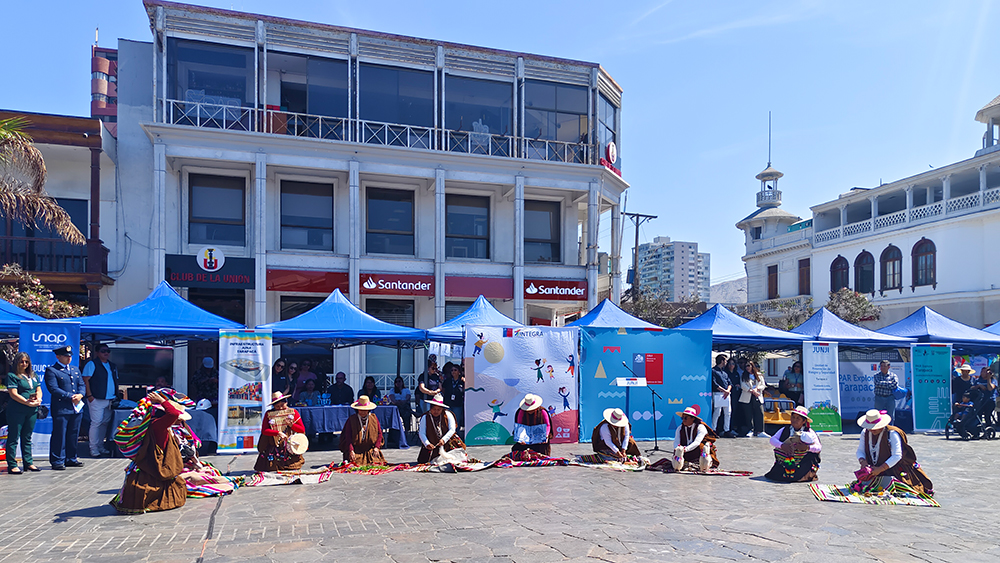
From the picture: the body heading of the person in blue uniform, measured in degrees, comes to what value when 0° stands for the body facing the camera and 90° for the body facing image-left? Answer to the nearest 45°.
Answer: approximately 315°

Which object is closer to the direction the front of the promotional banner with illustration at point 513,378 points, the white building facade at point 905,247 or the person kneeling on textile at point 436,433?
the person kneeling on textile

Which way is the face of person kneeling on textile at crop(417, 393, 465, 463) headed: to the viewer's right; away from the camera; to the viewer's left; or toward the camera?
toward the camera

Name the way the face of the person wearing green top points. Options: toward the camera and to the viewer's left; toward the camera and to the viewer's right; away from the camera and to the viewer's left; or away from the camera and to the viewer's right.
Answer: toward the camera and to the viewer's right

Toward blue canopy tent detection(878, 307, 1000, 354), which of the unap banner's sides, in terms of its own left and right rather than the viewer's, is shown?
left

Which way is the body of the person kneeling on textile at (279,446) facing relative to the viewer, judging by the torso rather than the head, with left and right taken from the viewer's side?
facing the viewer

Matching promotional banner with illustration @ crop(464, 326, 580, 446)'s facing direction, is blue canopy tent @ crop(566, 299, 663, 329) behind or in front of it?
behind

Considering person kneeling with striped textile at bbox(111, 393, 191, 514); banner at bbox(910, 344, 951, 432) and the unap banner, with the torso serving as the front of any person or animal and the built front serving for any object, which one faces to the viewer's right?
the person kneeling with striped textile

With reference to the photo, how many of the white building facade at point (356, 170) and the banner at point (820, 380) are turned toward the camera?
2

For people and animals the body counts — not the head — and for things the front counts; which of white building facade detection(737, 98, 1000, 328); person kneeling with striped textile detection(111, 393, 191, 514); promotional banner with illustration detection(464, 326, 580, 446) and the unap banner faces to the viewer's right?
the person kneeling with striped textile

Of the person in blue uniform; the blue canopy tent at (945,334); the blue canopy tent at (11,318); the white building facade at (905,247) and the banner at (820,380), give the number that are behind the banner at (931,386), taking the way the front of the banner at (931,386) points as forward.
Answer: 2

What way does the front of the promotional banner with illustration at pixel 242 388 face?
toward the camera

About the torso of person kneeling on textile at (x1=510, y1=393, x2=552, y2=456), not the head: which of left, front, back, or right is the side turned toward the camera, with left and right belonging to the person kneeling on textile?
front

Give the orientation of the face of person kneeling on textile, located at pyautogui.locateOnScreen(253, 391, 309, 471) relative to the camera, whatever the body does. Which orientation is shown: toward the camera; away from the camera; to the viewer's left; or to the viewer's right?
toward the camera

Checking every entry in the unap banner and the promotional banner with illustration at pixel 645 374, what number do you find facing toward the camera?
2

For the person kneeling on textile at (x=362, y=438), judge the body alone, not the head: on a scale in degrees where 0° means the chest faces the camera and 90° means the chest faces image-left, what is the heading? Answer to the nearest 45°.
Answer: approximately 0°

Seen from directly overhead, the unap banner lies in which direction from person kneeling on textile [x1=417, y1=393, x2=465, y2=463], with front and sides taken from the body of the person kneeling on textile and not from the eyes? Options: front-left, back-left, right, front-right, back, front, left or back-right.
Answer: right
